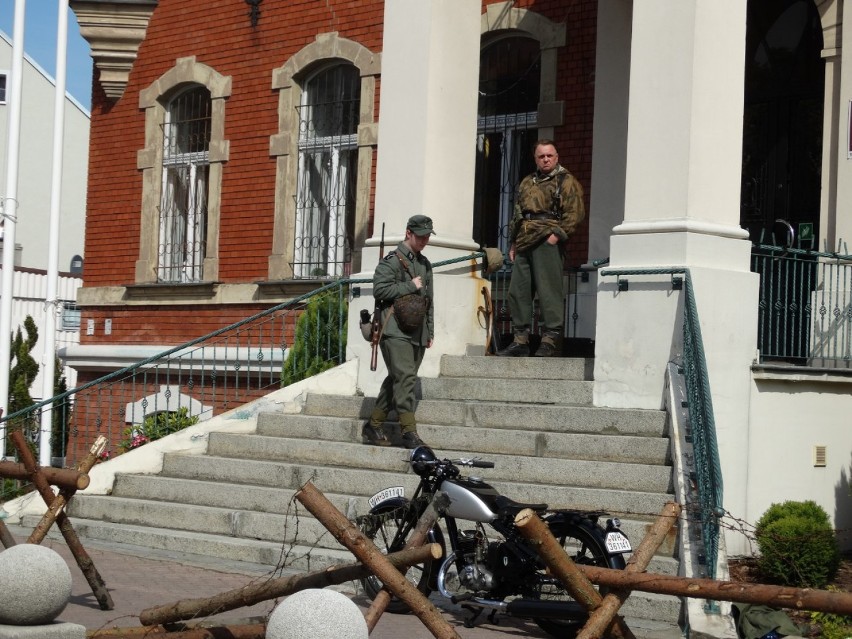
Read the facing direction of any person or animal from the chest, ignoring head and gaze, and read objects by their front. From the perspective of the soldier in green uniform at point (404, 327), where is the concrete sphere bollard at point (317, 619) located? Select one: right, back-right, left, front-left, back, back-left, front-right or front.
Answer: front-right

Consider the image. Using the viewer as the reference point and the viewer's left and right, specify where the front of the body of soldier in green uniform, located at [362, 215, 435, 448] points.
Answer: facing the viewer and to the right of the viewer

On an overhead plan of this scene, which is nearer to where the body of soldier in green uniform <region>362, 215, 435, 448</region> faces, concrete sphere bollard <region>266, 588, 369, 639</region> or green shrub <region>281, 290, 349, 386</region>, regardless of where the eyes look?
the concrete sphere bollard

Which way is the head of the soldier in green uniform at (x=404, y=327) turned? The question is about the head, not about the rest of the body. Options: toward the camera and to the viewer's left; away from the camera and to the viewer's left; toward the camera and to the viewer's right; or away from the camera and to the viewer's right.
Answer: toward the camera and to the viewer's right

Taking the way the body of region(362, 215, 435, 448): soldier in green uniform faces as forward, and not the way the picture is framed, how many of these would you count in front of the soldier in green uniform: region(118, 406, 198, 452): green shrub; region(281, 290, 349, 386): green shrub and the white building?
0

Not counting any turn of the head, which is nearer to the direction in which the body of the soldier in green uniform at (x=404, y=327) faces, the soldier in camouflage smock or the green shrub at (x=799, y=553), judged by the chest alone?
the green shrub

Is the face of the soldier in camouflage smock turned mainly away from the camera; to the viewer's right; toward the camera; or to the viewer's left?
toward the camera

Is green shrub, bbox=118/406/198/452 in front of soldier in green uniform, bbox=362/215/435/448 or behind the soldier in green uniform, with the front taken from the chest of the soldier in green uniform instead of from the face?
behind

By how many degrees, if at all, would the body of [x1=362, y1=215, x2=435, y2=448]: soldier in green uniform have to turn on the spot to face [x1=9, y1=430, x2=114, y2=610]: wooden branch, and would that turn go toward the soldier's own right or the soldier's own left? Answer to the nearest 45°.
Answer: approximately 90° to the soldier's own right

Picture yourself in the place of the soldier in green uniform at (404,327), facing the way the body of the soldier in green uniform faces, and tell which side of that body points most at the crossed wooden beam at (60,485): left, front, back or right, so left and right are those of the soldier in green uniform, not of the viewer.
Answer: right

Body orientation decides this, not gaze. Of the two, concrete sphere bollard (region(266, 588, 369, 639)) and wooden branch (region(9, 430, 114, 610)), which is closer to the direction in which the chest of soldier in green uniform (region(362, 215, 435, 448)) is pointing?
the concrete sphere bollard
